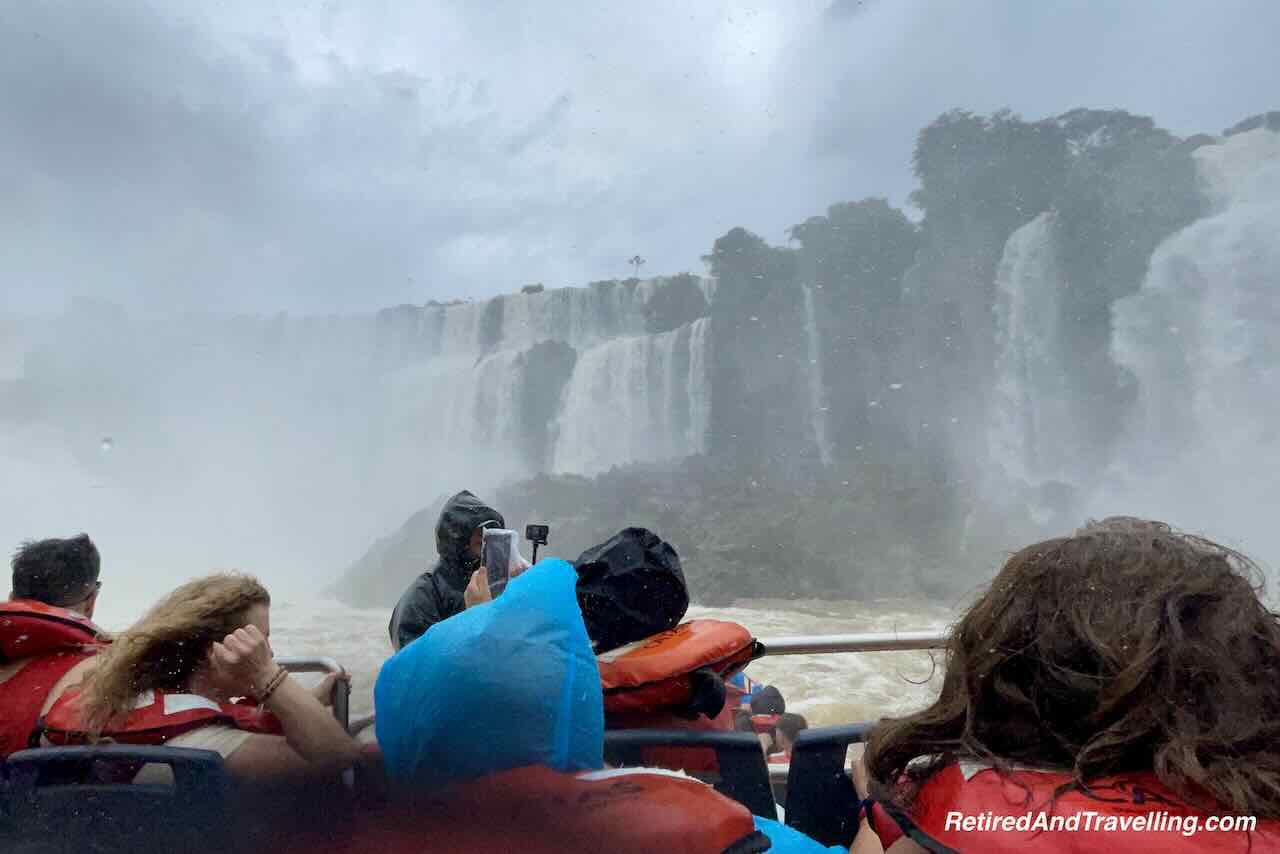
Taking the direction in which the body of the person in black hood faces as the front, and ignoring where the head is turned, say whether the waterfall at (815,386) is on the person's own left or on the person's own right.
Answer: on the person's own left

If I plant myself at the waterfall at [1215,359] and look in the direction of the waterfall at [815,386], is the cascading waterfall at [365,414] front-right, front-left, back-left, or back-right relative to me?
front-left

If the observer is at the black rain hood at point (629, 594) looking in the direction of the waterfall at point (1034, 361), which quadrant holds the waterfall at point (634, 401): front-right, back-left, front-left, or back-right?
front-left

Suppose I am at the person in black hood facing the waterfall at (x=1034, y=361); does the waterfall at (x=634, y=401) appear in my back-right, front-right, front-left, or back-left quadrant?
front-left

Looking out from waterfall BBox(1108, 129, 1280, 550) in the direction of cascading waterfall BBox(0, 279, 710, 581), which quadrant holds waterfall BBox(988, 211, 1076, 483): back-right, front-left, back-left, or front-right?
front-right
